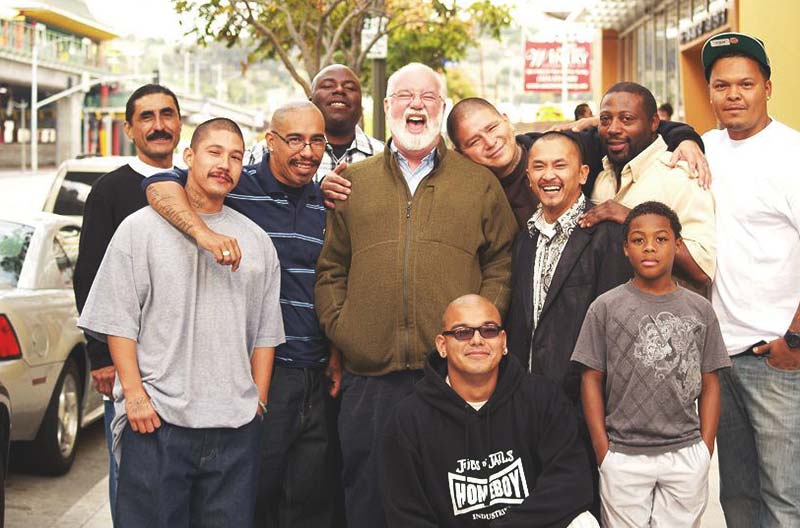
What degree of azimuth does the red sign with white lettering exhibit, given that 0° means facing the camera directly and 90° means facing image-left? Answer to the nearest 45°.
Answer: approximately 0°

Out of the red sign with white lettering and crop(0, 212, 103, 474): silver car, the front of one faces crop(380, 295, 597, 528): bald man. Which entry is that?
the red sign with white lettering

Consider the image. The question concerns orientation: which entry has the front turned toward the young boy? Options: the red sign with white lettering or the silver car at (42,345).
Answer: the red sign with white lettering

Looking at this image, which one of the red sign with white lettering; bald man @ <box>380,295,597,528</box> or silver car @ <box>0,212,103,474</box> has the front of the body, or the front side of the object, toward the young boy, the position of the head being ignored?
the red sign with white lettering

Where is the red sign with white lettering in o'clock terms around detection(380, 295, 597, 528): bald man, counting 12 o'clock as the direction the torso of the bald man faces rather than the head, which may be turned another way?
The red sign with white lettering is roughly at 6 o'clock from the bald man.

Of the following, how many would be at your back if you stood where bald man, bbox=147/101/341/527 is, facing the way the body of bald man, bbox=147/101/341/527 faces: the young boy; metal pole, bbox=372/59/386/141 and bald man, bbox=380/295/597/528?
1
